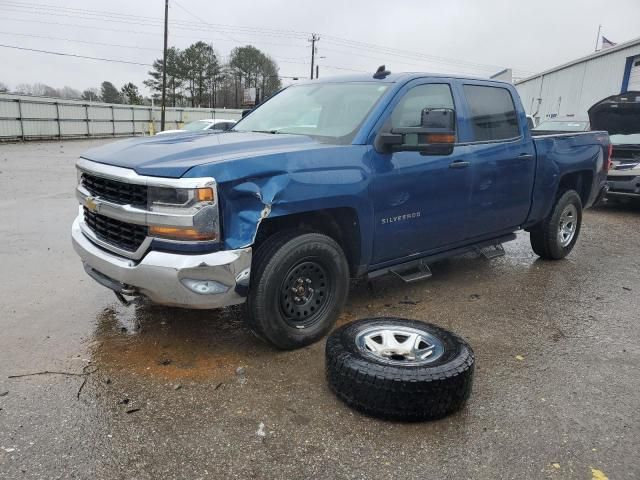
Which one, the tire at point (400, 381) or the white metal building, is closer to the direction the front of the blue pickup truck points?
the tire

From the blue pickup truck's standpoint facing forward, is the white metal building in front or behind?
behind

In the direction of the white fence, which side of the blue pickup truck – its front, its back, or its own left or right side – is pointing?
right

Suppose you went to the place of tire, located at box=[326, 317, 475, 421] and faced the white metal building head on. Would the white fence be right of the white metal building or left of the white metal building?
left

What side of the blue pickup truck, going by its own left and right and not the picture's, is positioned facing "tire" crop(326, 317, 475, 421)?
left

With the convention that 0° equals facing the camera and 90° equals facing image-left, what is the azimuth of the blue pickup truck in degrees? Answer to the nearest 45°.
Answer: approximately 45°
